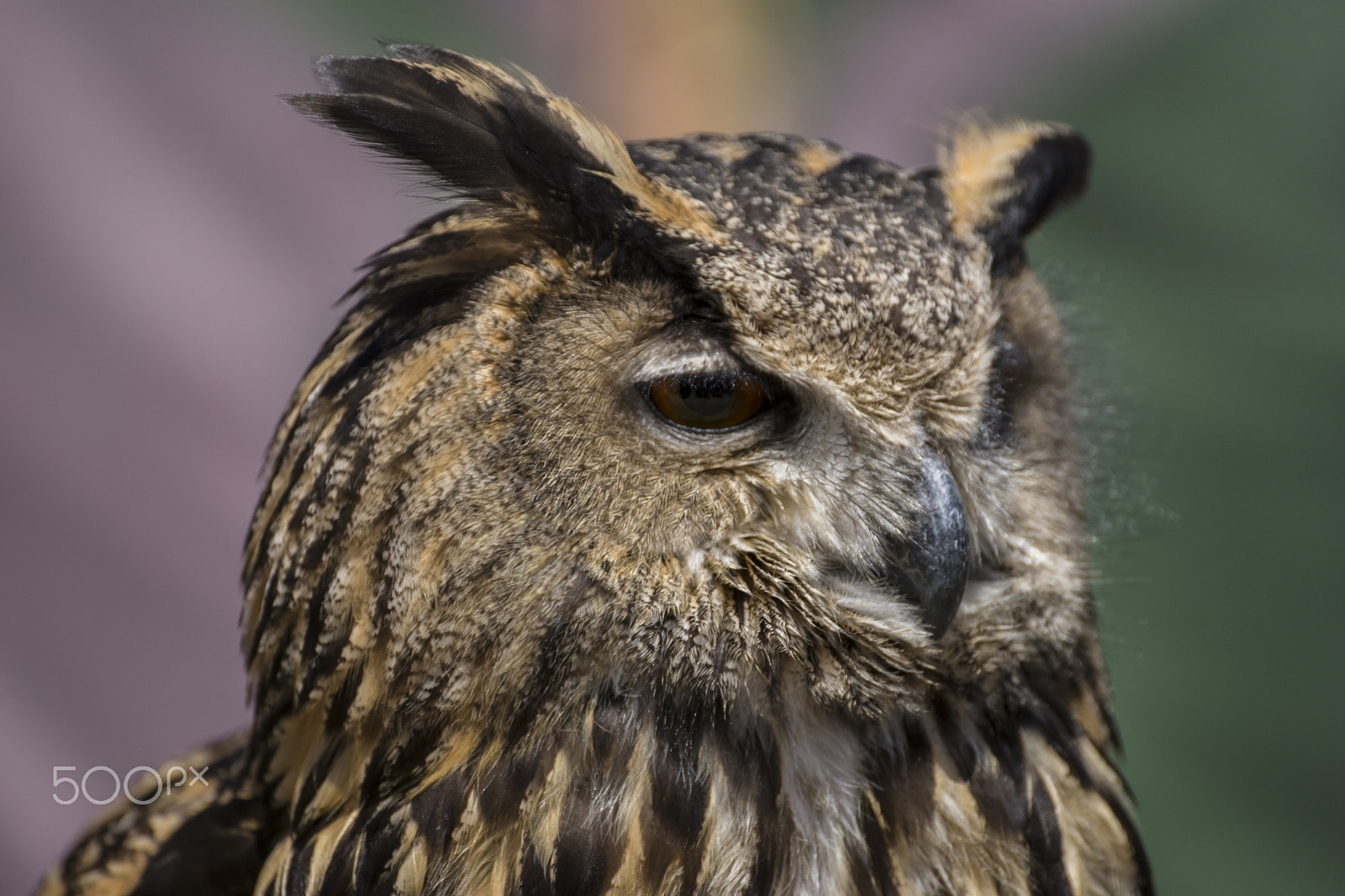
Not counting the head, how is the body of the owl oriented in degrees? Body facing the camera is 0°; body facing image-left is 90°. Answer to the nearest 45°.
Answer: approximately 315°
